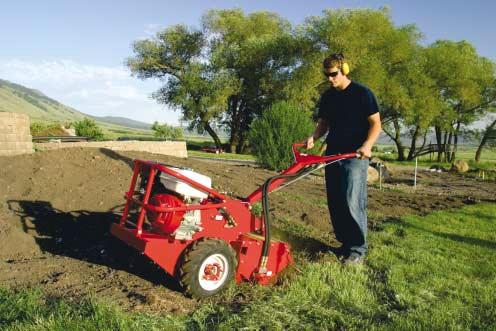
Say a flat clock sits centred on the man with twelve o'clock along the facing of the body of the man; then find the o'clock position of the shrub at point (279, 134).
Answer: The shrub is roughly at 4 o'clock from the man.

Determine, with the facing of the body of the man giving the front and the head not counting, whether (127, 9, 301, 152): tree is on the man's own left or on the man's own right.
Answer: on the man's own right

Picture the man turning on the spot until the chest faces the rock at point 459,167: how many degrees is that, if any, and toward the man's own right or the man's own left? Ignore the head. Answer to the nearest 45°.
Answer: approximately 135° to the man's own right

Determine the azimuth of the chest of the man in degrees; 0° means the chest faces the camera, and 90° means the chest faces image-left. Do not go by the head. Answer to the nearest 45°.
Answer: approximately 45°

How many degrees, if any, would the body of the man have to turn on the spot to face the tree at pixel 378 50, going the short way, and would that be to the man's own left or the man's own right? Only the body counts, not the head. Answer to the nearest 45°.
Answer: approximately 135° to the man's own right

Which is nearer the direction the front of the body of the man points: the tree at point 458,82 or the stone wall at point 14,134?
the stone wall

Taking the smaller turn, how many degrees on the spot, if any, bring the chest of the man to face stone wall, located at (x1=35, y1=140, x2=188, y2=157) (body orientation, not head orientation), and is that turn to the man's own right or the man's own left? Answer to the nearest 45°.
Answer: approximately 90° to the man's own right

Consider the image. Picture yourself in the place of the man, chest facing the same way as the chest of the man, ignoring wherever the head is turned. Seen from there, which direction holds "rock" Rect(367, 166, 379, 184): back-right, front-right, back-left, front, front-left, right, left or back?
back-right

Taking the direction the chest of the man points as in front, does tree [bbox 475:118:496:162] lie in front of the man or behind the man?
behind
